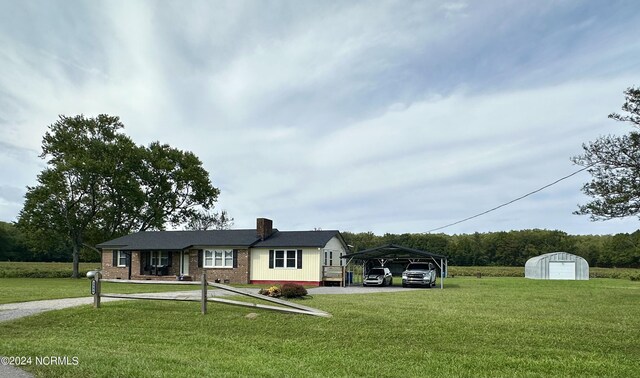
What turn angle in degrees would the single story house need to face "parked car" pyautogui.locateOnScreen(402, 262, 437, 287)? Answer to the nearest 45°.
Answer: approximately 45° to its left

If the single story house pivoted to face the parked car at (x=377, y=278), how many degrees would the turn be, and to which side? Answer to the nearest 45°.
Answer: approximately 45° to its left

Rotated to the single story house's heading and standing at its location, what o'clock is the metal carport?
The metal carport is roughly at 10 o'clock from the single story house.

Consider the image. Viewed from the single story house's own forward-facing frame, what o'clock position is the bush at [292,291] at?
The bush is roughly at 12 o'clock from the single story house.

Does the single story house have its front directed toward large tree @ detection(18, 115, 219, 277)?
no

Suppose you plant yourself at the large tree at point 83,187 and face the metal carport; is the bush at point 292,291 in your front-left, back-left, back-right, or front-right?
front-right

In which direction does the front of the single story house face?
toward the camera

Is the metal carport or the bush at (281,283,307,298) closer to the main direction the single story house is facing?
the bush

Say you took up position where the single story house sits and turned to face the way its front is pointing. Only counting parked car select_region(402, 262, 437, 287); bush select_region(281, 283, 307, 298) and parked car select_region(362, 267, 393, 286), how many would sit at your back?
0
